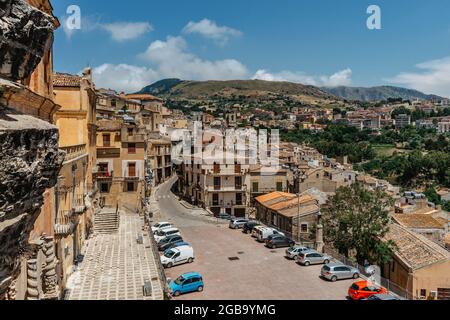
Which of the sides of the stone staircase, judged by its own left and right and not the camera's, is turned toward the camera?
front

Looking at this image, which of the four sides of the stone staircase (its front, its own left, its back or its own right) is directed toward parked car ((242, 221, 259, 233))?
left

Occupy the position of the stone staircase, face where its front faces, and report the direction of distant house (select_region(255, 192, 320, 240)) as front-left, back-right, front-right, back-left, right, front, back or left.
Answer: left

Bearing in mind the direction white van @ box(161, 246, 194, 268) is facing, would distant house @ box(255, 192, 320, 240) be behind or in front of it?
behind

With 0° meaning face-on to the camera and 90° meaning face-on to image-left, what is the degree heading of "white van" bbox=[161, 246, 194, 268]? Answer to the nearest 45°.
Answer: approximately 45°

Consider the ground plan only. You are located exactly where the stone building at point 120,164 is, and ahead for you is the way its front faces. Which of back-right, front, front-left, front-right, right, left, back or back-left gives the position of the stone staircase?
front

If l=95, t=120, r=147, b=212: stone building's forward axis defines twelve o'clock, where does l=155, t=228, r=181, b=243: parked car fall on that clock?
The parked car is roughly at 11 o'clock from the stone building.

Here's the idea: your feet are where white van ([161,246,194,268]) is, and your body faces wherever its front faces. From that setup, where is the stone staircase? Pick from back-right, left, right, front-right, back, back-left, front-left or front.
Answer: right

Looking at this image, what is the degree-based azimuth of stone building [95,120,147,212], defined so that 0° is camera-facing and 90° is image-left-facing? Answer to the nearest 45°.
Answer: approximately 0°

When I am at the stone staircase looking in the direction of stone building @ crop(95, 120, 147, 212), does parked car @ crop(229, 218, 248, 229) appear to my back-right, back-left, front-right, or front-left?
front-right
